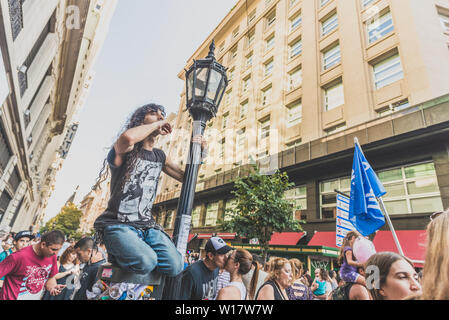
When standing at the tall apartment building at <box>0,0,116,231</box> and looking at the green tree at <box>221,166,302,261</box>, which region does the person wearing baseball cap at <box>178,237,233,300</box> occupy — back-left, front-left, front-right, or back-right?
front-right

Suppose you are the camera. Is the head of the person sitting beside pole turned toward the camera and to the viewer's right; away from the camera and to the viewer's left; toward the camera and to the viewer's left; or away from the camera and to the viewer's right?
toward the camera and to the viewer's right

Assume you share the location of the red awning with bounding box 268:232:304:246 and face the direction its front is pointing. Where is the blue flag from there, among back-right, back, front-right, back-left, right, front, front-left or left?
front-left

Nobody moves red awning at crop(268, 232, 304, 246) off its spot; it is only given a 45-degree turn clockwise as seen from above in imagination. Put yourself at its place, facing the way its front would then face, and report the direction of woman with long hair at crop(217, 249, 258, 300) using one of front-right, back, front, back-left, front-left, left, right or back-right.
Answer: left

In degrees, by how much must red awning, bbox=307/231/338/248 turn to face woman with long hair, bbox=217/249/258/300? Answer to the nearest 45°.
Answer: approximately 45° to its left

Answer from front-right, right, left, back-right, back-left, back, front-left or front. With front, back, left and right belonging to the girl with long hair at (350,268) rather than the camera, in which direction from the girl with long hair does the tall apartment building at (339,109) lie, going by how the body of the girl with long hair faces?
left

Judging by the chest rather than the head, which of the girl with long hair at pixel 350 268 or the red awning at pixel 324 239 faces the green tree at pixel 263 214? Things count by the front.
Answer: the red awning

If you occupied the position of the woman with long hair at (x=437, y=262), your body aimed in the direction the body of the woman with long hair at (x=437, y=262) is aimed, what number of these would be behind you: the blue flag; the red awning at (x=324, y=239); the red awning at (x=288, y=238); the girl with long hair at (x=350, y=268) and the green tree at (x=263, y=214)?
0
